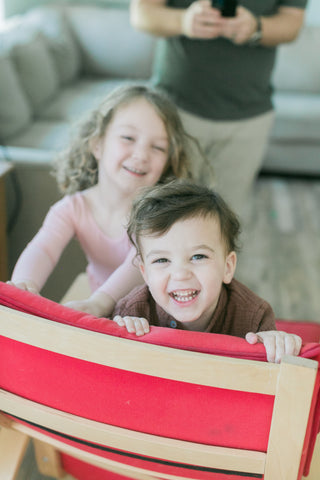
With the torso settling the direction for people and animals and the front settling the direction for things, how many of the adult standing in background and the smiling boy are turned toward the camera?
2

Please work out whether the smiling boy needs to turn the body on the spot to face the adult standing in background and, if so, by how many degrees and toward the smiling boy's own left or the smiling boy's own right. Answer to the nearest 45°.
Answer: approximately 180°

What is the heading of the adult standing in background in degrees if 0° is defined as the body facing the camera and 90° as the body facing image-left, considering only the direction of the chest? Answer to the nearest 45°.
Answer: approximately 0°

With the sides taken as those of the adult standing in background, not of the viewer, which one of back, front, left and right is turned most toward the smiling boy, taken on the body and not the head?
front

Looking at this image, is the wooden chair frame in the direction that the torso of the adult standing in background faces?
yes

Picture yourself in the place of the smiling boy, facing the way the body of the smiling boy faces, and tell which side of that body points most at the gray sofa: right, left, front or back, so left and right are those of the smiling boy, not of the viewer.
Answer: back

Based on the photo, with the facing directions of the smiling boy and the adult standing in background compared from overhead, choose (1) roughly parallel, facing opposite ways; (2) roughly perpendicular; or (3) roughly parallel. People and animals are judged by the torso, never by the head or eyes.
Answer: roughly parallel
